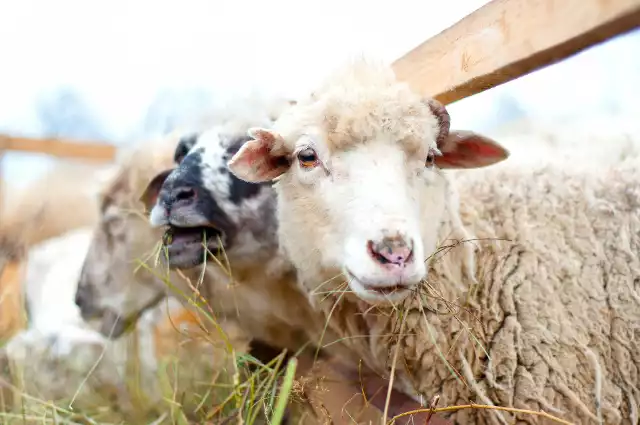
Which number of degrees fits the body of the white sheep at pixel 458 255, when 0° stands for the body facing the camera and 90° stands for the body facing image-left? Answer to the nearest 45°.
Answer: approximately 45°

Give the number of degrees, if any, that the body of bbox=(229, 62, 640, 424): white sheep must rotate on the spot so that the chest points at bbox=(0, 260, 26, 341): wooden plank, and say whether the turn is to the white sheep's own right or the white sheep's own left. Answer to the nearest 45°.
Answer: approximately 45° to the white sheep's own right

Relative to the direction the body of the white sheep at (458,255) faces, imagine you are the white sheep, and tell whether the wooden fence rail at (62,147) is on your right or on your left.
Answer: on your right
